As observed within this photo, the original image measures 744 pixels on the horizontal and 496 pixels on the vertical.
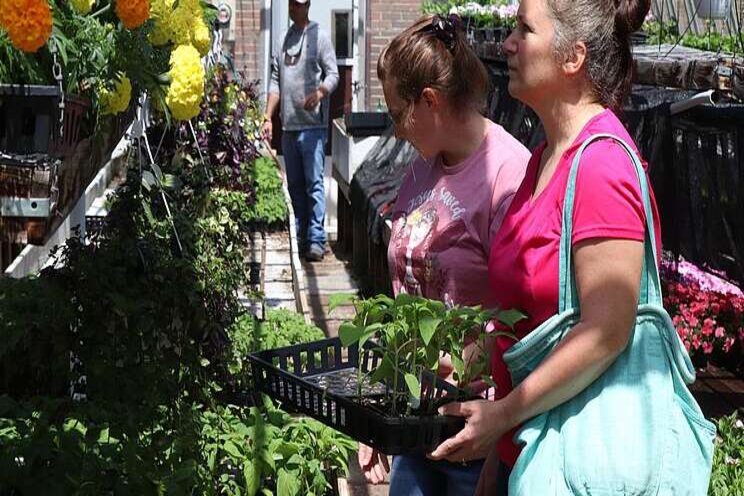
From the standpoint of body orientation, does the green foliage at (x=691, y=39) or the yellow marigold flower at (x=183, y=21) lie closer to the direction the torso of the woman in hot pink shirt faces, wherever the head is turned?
the yellow marigold flower

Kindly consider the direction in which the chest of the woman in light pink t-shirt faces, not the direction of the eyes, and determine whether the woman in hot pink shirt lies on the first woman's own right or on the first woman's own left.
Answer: on the first woman's own left

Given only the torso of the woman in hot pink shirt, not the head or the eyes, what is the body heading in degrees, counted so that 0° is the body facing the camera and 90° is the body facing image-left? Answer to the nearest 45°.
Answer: approximately 90°

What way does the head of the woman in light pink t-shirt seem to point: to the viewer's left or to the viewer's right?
to the viewer's left

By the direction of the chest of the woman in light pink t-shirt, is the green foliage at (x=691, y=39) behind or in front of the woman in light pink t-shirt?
behind

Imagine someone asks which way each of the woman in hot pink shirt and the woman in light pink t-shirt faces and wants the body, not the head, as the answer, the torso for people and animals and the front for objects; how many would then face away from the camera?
0

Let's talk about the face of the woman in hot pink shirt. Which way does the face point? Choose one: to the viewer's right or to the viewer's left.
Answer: to the viewer's left
